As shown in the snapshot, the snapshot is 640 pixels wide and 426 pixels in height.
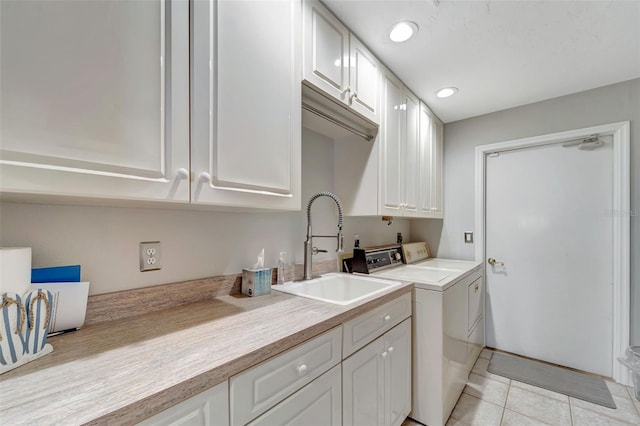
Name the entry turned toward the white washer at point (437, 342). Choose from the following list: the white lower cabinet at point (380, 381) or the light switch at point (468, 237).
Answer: the light switch

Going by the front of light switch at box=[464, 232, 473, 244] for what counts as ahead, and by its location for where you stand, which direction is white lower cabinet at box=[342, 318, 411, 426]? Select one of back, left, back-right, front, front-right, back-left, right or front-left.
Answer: front

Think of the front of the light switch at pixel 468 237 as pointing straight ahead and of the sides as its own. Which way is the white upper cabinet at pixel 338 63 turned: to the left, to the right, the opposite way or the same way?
to the left

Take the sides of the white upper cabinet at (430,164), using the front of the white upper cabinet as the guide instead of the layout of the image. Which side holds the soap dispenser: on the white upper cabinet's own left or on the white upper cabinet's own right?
on the white upper cabinet's own right

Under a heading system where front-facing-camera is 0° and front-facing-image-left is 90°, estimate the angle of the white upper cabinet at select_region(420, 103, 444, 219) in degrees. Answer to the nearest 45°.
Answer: approximately 270°

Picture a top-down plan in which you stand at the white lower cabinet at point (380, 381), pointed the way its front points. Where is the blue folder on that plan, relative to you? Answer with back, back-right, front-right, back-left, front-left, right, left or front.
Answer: right

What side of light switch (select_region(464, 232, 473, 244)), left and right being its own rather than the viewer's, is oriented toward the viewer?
front

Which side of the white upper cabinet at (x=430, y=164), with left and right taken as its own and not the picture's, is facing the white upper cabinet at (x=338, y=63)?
right

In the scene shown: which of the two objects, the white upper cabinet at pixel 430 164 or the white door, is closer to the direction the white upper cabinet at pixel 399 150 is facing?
the white door

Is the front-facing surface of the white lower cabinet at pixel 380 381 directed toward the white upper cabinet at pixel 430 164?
no

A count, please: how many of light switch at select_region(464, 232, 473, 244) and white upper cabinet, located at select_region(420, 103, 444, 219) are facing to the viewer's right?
1

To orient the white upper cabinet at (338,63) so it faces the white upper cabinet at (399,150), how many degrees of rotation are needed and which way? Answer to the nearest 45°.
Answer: approximately 90° to its left

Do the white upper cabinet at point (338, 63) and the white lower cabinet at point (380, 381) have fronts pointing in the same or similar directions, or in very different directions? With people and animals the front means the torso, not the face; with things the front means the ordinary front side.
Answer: same or similar directions

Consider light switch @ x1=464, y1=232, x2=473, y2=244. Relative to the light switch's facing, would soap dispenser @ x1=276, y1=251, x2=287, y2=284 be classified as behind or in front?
in front

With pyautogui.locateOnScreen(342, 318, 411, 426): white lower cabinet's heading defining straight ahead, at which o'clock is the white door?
The white door is roughly at 9 o'clock from the white lower cabinet.

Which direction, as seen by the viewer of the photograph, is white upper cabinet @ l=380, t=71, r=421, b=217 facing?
facing the viewer and to the right of the viewer
